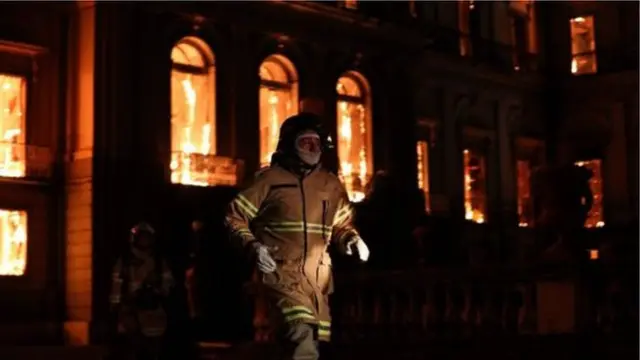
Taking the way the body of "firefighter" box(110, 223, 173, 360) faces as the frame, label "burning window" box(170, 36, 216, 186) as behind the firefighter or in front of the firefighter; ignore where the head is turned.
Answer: behind

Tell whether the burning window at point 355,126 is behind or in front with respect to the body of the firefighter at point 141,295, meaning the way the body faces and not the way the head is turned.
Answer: behind

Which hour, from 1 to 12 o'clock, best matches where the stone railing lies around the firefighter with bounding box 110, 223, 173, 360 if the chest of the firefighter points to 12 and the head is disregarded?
The stone railing is roughly at 10 o'clock from the firefighter.

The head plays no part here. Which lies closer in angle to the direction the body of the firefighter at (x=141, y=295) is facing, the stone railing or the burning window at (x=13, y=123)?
the stone railing

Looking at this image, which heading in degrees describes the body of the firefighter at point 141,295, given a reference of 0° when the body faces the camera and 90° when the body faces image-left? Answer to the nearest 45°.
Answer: approximately 0°

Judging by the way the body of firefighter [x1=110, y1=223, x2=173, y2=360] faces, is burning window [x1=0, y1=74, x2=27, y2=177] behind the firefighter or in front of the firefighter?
behind

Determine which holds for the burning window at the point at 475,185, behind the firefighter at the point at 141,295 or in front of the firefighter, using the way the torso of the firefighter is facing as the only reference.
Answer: behind

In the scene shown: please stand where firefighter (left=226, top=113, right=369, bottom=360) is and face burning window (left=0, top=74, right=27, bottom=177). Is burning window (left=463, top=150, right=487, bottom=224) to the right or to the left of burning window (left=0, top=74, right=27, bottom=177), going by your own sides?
right
